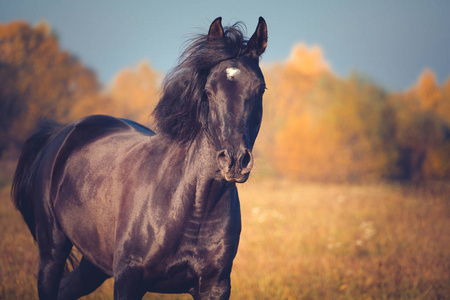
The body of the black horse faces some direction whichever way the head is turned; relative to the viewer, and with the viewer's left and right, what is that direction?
facing the viewer and to the right of the viewer

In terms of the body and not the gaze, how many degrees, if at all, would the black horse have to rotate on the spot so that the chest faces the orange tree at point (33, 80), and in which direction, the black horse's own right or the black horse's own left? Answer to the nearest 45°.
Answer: approximately 135° to the black horse's own left
